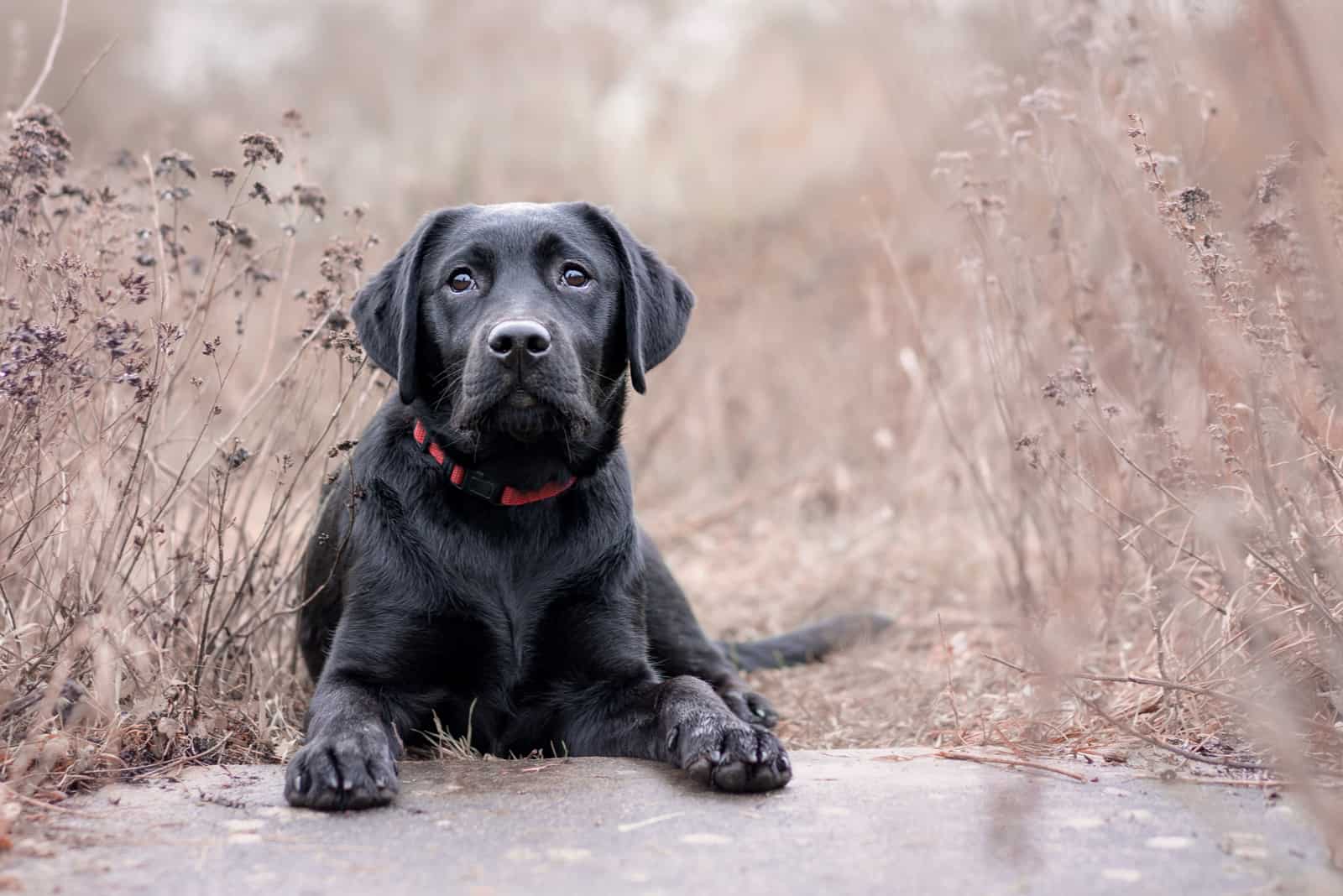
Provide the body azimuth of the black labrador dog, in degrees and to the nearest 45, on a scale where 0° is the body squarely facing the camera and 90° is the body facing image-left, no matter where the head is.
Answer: approximately 0°

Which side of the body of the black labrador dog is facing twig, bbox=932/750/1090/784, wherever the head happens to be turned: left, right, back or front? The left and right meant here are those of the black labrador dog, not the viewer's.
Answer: left
